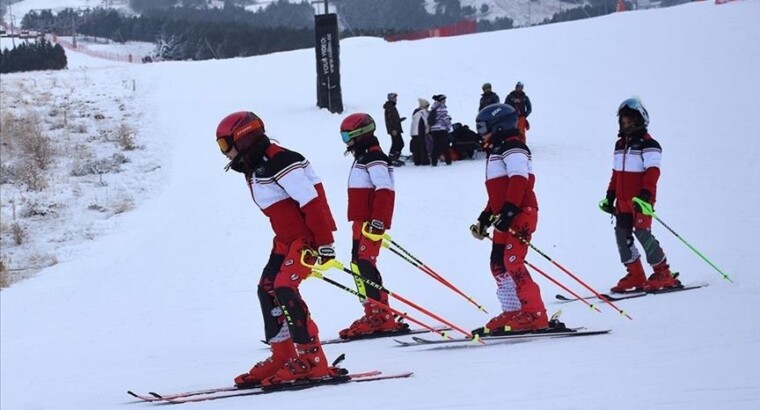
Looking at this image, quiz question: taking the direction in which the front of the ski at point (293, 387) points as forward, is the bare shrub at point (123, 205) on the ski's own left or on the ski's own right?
on the ski's own right

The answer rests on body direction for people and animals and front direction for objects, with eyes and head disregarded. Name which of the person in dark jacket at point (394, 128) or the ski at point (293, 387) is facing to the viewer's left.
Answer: the ski

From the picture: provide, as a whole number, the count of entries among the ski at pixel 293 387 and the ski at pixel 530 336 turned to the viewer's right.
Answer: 0

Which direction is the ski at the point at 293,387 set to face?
to the viewer's left

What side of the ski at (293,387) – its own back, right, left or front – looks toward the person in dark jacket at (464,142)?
right

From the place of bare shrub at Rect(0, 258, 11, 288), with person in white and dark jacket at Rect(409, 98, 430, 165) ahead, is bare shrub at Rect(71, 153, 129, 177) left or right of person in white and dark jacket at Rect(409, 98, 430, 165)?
left

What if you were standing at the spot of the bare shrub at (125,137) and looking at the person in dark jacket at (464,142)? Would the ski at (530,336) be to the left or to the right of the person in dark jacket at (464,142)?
right
